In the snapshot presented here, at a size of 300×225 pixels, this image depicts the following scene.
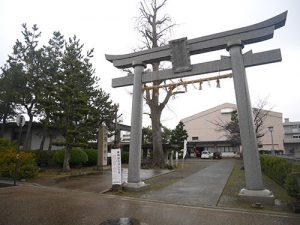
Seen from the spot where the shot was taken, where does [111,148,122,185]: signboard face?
facing the viewer

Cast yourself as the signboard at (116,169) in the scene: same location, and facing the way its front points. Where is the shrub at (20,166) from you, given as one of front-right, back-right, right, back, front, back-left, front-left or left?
back-right

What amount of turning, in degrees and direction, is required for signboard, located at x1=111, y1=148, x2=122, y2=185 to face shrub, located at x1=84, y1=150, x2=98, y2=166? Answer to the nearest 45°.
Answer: approximately 180°

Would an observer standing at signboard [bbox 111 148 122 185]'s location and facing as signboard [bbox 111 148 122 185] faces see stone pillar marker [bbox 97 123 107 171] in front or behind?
behind

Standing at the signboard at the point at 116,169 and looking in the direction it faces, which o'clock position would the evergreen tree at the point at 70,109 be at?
The evergreen tree is roughly at 5 o'clock from the signboard.

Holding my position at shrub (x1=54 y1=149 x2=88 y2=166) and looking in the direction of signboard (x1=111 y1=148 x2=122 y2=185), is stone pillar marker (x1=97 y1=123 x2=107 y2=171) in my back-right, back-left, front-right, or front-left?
front-left

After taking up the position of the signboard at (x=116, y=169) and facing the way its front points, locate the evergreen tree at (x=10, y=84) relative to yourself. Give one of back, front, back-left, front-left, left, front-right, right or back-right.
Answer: back-right

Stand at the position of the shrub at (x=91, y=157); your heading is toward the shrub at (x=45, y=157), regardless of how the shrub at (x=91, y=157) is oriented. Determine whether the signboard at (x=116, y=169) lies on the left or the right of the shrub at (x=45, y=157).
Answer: left

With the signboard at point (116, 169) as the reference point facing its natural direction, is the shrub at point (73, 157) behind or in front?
behind

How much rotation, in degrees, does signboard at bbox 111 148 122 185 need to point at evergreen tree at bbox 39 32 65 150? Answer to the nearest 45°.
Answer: approximately 135° to its right

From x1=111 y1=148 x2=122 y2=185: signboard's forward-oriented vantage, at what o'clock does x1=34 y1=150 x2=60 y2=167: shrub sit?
The shrub is roughly at 5 o'clock from the signboard.
